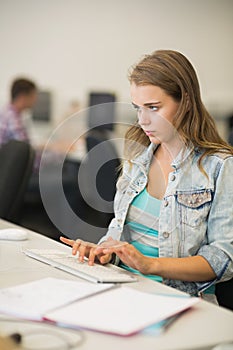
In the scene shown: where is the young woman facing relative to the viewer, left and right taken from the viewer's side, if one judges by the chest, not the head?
facing the viewer and to the left of the viewer

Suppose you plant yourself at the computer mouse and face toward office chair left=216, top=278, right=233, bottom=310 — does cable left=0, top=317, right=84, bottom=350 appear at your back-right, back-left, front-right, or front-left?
front-right

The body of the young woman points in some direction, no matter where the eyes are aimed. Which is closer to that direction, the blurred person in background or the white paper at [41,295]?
the white paper

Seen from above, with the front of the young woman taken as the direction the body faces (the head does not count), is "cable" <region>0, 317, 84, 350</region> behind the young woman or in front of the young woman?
in front

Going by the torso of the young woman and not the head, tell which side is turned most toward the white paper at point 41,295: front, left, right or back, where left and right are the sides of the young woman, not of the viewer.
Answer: front

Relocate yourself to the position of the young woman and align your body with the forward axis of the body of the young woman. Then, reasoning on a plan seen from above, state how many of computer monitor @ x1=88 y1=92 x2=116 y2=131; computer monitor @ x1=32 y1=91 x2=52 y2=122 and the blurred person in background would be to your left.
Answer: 0

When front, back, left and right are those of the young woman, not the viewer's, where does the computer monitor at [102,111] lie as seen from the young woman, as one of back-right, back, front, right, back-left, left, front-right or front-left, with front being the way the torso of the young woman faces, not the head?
back-right

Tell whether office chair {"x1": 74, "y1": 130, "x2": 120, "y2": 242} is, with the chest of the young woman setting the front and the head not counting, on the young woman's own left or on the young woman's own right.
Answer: on the young woman's own right

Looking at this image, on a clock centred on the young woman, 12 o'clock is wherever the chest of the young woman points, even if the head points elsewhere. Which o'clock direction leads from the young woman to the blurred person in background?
The blurred person in background is roughly at 4 o'clock from the young woman.

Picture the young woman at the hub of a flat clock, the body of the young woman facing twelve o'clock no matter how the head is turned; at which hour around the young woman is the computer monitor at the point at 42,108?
The computer monitor is roughly at 4 o'clock from the young woman.

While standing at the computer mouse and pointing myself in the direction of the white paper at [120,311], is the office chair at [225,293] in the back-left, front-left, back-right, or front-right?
front-left

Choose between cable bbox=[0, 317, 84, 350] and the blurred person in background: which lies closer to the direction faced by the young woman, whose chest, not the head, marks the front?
the cable

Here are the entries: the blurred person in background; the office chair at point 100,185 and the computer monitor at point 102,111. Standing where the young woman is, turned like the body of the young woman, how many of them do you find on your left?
0
